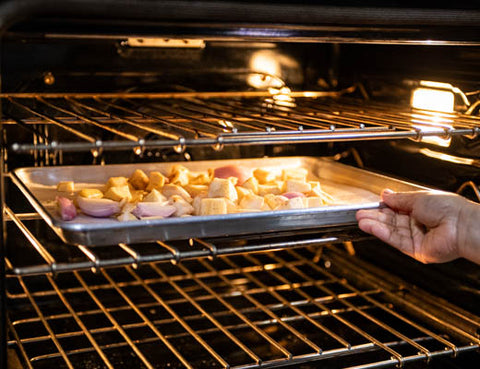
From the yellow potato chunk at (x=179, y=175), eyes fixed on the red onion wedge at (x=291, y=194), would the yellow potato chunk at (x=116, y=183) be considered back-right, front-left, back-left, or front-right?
back-right

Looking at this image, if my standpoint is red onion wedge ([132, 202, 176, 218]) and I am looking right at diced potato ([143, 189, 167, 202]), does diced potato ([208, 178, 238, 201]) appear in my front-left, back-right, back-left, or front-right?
front-right

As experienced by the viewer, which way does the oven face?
facing the viewer and to the right of the viewer
